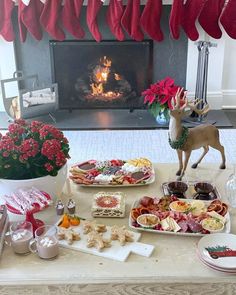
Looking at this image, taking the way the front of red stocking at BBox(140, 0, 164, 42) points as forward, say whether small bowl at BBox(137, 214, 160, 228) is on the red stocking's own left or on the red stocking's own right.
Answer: on the red stocking's own right

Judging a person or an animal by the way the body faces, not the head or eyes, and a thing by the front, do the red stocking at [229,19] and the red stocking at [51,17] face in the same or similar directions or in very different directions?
same or similar directions

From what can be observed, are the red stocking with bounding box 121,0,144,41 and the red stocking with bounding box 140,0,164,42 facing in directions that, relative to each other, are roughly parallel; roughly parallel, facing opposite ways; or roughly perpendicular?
roughly parallel

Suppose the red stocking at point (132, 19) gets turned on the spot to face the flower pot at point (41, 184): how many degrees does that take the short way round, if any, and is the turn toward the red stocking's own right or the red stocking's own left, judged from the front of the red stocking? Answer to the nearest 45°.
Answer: approximately 90° to the red stocking's own right
